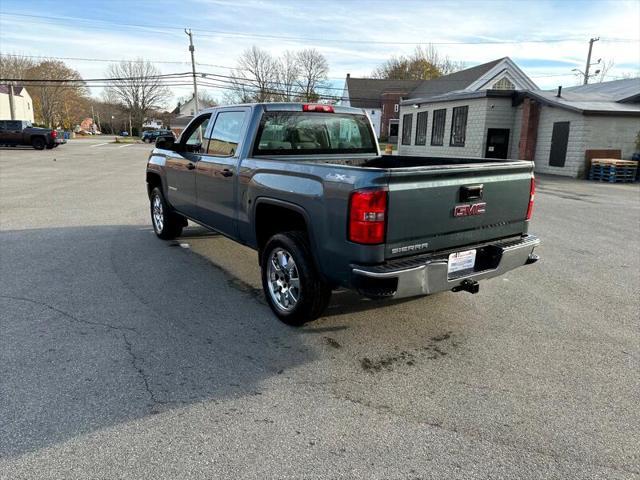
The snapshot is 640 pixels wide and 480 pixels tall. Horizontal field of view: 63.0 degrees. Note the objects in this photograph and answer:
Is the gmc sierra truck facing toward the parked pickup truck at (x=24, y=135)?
yes

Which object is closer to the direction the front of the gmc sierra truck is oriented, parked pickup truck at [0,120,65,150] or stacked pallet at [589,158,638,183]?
the parked pickup truck

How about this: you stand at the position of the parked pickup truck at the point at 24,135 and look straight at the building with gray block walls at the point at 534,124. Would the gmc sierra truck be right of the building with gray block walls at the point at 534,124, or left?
right

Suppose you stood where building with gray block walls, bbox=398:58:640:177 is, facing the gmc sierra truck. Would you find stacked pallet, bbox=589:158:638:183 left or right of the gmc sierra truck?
left

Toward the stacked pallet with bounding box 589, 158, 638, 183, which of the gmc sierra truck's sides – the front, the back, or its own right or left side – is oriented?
right

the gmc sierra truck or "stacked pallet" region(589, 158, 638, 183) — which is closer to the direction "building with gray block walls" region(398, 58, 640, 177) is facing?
the gmc sierra truck

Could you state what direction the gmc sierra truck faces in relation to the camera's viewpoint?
facing away from the viewer and to the left of the viewer

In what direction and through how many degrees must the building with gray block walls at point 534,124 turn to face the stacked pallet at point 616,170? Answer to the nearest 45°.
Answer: approximately 90° to its left

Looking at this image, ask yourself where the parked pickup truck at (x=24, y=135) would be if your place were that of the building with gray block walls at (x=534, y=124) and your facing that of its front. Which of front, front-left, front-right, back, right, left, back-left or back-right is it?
front-right
